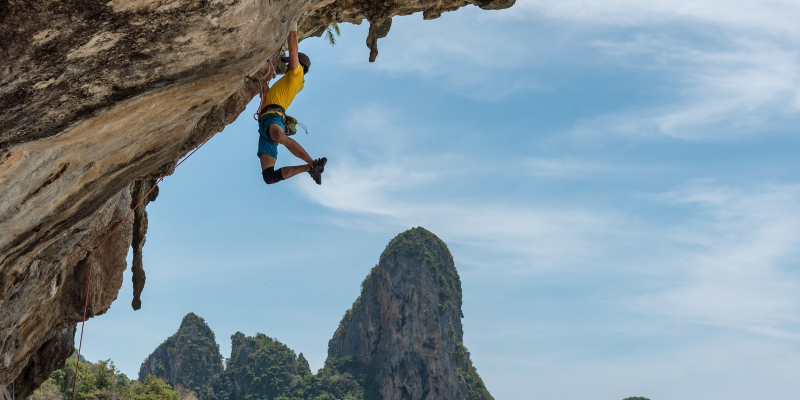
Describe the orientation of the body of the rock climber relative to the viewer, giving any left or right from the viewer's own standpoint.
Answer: facing to the left of the viewer
